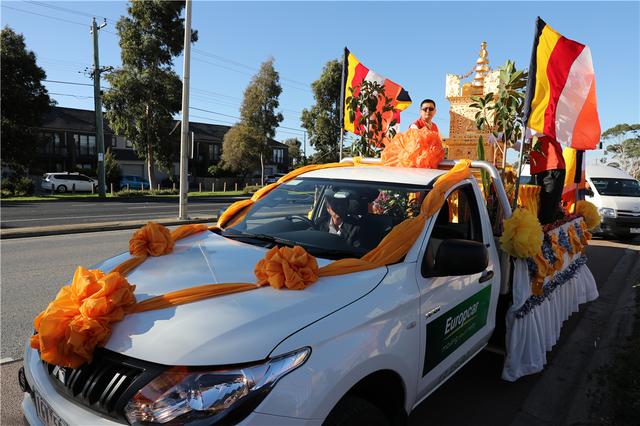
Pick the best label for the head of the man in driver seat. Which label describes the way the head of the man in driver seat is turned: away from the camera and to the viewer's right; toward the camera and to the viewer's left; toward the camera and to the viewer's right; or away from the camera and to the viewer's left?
toward the camera and to the viewer's left

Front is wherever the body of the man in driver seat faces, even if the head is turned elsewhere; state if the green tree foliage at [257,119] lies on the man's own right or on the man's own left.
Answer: on the man's own right

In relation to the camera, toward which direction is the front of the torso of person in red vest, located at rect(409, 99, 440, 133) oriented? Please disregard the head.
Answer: toward the camera

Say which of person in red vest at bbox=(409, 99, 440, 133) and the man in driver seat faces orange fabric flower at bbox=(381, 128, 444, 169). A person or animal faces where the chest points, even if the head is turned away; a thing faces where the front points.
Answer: the person in red vest

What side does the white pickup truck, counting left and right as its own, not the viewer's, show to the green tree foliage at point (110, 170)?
right

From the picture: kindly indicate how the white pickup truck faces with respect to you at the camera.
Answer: facing the viewer and to the left of the viewer

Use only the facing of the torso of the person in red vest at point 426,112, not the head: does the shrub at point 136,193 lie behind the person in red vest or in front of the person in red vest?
behind

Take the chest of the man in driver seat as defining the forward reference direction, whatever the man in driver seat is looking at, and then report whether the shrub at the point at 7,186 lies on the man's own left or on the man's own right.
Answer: on the man's own right

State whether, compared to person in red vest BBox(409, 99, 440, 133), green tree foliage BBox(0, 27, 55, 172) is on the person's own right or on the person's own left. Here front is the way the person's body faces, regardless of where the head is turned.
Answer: on the person's own right

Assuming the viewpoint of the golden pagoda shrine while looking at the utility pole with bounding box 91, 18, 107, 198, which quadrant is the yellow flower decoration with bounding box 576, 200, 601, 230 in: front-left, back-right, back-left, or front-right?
back-right

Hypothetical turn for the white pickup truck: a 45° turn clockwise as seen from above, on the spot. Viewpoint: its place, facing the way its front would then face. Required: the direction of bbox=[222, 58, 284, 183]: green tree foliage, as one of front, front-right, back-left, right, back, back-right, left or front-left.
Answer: right
